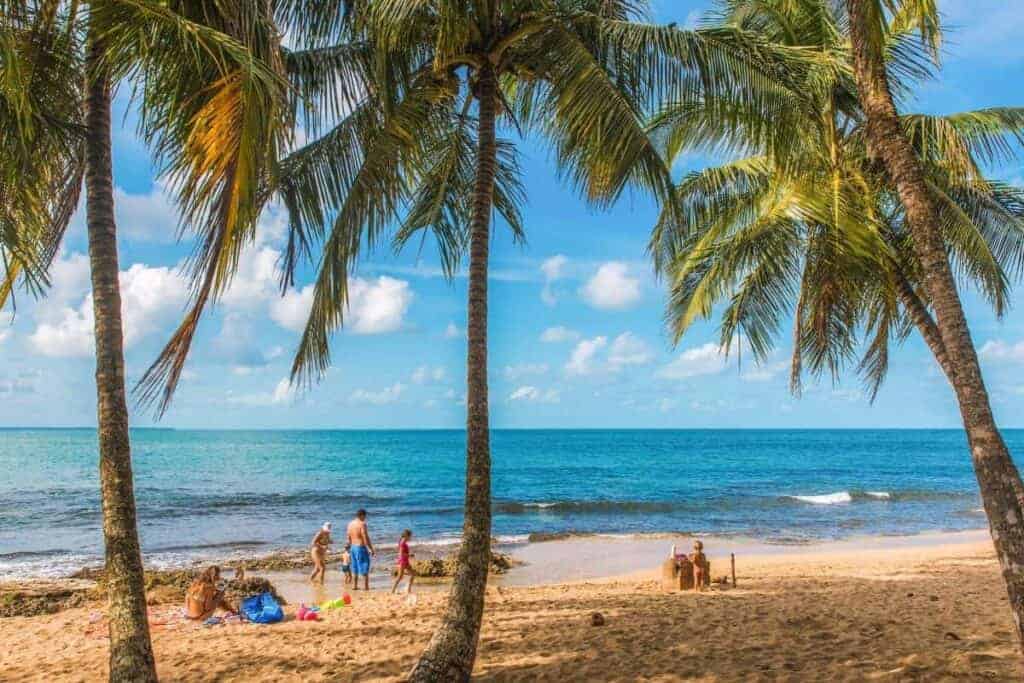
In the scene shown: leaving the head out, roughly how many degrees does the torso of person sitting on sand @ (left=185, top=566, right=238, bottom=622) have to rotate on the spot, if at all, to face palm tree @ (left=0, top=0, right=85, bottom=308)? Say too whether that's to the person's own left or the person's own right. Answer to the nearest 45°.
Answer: approximately 90° to the person's own right

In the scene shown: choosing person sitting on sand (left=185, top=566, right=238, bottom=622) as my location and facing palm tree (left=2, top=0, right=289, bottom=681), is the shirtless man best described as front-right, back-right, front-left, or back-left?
back-left

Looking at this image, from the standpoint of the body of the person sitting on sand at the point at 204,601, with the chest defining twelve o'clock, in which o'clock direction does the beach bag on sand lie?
The beach bag on sand is roughly at 1 o'clock from the person sitting on sand.

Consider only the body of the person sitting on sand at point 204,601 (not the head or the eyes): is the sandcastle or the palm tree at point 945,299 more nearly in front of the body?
the sandcastle

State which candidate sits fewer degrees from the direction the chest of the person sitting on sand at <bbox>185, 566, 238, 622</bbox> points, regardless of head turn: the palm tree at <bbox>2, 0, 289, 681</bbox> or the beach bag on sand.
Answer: the beach bag on sand

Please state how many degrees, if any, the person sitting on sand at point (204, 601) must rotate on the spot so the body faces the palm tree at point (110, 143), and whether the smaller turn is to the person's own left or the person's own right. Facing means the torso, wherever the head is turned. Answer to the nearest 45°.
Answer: approximately 90° to the person's own right

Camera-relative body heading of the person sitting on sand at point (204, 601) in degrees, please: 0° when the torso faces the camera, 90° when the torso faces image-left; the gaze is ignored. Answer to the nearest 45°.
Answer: approximately 270°

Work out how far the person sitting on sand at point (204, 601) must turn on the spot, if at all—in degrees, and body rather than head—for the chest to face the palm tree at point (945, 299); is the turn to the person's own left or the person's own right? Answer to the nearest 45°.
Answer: approximately 45° to the person's own right
